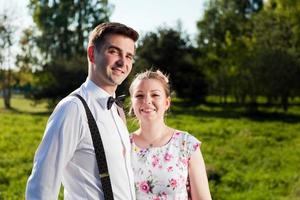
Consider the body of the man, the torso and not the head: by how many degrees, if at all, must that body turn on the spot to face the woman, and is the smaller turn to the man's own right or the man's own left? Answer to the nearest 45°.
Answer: approximately 90° to the man's own left

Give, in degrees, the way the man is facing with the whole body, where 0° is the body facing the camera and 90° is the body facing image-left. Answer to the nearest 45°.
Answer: approximately 315°

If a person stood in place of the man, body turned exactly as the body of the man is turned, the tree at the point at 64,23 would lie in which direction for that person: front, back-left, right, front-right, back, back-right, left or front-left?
back-left

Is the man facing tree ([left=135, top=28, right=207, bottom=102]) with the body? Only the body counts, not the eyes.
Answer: no

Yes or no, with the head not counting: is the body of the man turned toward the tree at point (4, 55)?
no

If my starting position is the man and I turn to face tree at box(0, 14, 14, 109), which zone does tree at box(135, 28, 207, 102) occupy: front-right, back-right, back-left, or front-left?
front-right

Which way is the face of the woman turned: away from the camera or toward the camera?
toward the camera
